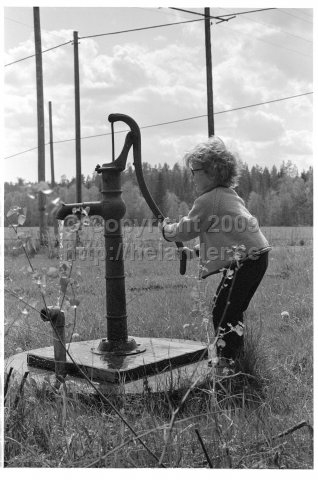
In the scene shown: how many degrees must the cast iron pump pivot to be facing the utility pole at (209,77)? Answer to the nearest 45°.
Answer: approximately 90° to its right

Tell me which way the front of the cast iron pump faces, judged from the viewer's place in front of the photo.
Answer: facing to the left of the viewer

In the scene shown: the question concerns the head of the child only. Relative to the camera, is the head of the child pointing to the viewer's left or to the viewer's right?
to the viewer's left
